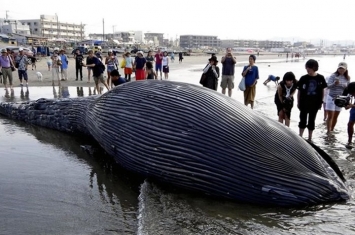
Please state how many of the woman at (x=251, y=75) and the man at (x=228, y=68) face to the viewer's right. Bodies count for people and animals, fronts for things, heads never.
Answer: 0

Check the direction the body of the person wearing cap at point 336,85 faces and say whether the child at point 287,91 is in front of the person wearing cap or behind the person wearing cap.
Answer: in front

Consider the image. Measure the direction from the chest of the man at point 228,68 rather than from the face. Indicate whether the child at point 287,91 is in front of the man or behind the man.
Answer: in front

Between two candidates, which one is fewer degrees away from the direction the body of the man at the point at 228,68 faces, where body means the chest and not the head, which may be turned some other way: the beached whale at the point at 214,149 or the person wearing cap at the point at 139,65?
the beached whale

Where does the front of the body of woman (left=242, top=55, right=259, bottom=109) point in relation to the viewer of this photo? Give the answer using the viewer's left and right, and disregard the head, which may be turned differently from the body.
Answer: facing the viewer and to the left of the viewer

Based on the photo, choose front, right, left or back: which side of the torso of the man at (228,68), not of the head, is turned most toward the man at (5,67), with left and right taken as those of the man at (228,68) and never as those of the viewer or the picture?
right

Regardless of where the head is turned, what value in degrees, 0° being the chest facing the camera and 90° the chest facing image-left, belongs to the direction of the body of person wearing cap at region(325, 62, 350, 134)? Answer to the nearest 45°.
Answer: approximately 45°

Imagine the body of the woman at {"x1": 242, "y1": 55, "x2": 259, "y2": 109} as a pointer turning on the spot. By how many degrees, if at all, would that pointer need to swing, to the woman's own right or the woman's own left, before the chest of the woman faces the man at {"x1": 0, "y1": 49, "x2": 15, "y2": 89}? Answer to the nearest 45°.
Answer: approximately 45° to the woman's own right

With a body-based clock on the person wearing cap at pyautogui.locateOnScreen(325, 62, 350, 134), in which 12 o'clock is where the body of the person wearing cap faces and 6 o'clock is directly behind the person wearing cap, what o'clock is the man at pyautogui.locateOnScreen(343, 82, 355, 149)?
The man is roughly at 10 o'clock from the person wearing cap.

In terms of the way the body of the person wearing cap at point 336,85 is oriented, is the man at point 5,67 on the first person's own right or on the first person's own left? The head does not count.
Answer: on the first person's own right

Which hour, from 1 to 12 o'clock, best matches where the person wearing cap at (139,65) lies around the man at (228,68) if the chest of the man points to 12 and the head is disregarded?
The person wearing cap is roughly at 4 o'clock from the man.
